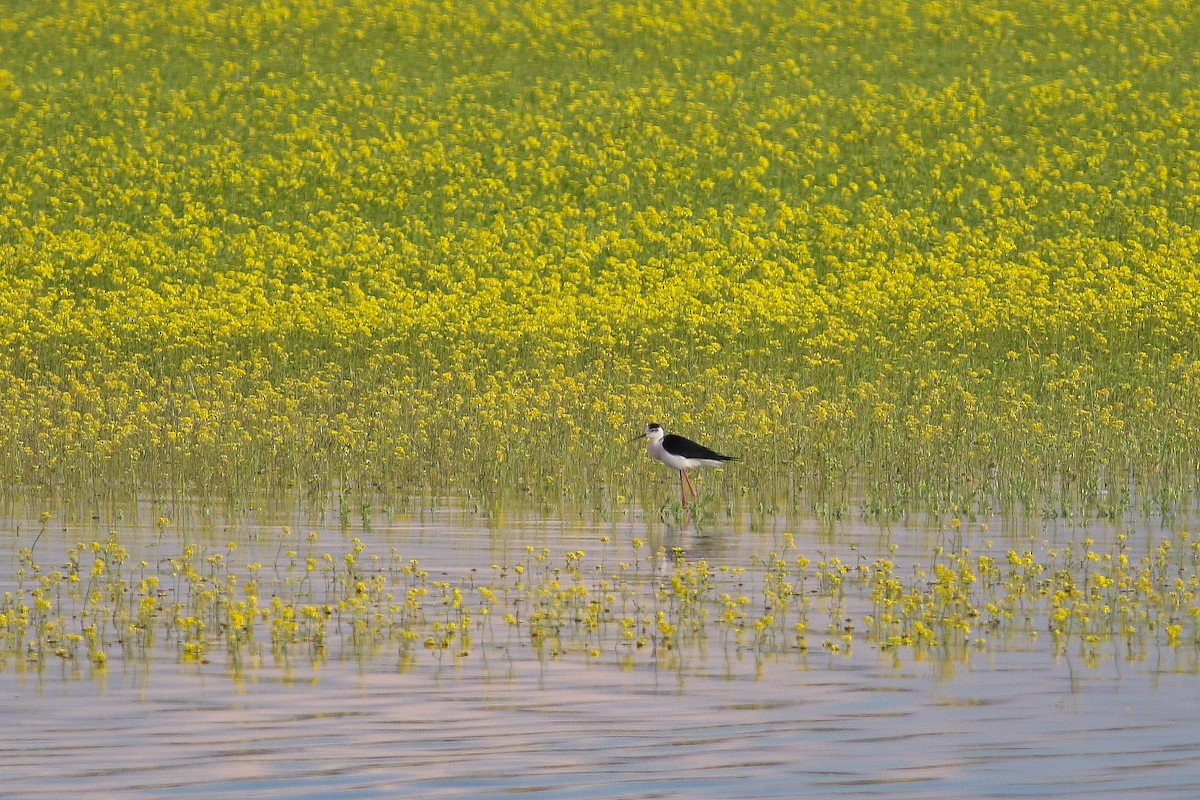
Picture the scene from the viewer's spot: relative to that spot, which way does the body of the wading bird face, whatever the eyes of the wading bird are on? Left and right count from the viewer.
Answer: facing to the left of the viewer
